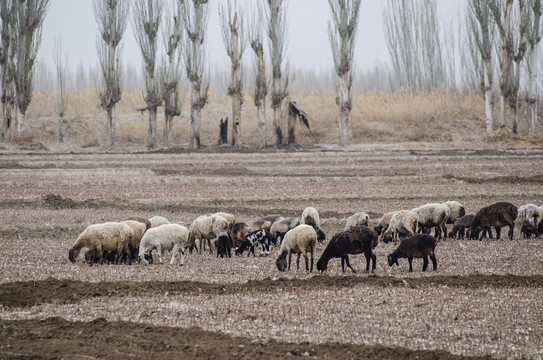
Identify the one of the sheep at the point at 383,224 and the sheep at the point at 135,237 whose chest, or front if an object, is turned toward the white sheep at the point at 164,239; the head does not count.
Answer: the sheep at the point at 383,224

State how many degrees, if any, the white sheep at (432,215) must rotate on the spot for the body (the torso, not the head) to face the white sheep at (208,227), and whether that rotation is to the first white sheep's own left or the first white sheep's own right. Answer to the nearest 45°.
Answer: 0° — it already faces it

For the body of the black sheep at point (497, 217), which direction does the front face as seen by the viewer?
to the viewer's left

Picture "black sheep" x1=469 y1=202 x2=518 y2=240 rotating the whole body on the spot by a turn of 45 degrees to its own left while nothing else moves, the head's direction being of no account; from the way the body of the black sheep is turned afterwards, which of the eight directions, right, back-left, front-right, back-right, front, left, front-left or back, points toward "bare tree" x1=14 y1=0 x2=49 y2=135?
right

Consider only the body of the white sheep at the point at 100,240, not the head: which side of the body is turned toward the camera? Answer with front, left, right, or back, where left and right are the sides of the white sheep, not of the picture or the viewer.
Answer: left

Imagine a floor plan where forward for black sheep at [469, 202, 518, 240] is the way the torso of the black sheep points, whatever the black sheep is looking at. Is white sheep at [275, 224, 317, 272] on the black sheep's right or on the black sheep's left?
on the black sheep's left

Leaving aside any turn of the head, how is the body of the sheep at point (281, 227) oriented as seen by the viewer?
to the viewer's left

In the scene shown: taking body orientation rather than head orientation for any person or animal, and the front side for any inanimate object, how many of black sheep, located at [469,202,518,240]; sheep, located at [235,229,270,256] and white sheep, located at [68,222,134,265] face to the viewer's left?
3
